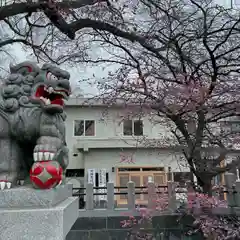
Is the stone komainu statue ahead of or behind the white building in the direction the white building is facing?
ahead

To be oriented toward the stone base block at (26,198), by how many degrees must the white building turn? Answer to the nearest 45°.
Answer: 0° — it already faces it

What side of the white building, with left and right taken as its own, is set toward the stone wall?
front

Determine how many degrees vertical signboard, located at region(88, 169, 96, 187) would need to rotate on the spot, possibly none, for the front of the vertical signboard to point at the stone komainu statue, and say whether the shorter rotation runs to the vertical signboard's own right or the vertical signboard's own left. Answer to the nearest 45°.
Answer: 0° — it already faces it

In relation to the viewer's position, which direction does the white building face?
facing the viewer

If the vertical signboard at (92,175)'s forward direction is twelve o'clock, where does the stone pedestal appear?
The stone pedestal is roughly at 12 o'clock from the vertical signboard.

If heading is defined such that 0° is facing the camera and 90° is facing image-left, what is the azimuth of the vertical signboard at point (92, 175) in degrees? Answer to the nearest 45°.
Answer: approximately 0°

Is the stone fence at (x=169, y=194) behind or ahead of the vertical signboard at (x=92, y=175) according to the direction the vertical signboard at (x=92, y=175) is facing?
ahead

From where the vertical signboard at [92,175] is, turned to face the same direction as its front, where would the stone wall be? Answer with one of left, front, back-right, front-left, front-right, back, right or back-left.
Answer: front
